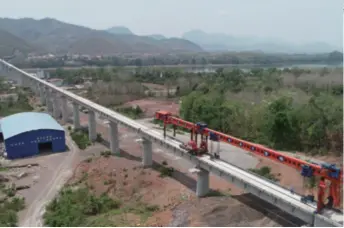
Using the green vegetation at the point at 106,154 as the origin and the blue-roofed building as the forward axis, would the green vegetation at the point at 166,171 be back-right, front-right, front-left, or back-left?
back-left

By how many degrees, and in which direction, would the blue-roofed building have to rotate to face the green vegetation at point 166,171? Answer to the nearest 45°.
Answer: approximately 45° to its left

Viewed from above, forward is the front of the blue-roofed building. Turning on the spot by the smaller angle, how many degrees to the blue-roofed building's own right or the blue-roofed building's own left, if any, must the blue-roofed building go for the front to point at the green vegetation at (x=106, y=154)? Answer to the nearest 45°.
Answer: approximately 45° to the blue-roofed building's own left

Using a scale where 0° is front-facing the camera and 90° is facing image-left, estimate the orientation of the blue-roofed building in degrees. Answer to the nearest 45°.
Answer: approximately 0°
